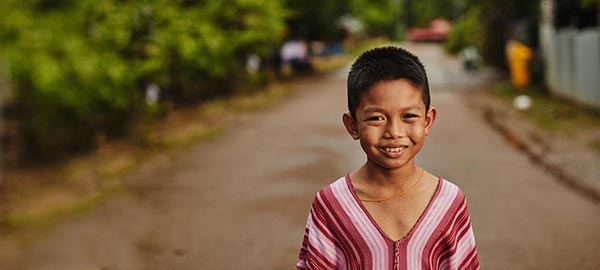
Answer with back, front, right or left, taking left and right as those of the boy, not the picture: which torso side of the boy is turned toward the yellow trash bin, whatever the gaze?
back

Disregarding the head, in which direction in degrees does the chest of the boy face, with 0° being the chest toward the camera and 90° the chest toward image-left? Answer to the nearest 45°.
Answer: approximately 0°
